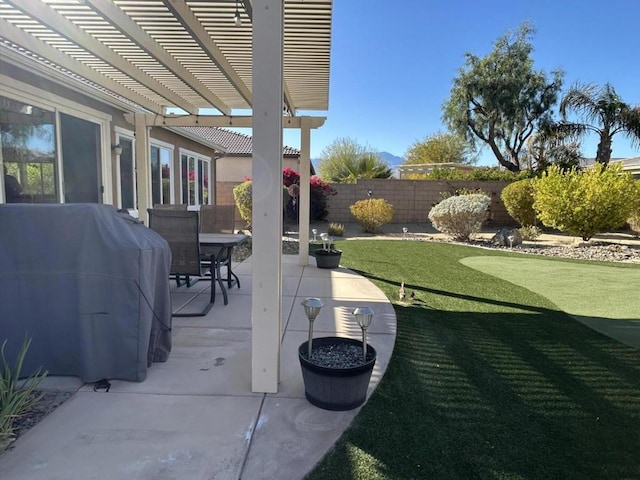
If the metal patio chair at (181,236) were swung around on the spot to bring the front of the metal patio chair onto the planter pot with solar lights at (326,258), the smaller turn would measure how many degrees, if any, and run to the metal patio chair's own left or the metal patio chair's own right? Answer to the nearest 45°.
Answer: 0° — it already faces it

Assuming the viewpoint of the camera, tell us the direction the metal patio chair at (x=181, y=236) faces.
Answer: facing away from the viewer and to the right of the viewer

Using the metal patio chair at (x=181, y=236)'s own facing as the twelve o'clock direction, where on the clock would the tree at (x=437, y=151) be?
The tree is roughly at 12 o'clock from the metal patio chair.

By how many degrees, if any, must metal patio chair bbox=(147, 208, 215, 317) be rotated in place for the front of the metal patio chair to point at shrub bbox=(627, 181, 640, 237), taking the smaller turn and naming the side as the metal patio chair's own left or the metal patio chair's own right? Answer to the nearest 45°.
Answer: approximately 45° to the metal patio chair's own right

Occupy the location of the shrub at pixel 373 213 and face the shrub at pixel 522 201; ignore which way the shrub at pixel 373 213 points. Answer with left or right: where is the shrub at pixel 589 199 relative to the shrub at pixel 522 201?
right

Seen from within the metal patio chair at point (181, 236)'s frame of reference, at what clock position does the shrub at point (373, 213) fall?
The shrub is roughly at 12 o'clock from the metal patio chair.

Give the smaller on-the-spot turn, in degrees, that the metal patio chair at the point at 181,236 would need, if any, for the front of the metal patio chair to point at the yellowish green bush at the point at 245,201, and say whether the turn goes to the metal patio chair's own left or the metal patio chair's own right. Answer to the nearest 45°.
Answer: approximately 45° to the metal patio chair's own left

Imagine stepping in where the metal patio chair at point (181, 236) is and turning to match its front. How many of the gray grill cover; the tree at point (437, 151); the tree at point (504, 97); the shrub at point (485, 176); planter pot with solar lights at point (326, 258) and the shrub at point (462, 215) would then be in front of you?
5

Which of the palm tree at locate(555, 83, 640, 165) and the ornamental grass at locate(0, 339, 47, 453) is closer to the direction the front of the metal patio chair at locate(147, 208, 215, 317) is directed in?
the palm tree

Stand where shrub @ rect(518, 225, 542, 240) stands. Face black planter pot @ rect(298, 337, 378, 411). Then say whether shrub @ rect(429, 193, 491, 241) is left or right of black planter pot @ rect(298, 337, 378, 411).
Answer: right
